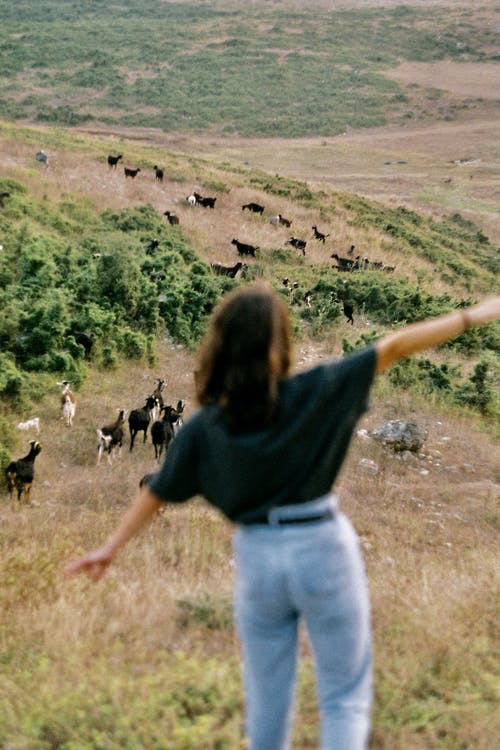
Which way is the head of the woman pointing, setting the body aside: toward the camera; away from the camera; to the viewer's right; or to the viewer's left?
away from the camera

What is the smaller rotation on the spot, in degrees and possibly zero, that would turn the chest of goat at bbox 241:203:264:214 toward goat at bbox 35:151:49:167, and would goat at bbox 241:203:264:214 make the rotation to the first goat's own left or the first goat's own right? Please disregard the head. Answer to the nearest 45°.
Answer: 0° — it already faces it

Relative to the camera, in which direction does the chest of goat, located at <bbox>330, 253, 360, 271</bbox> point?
to the viewer's left

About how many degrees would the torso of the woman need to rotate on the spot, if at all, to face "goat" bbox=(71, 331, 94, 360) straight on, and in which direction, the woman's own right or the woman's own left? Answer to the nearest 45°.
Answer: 0° — they already face it

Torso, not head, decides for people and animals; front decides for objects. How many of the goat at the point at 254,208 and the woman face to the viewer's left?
1

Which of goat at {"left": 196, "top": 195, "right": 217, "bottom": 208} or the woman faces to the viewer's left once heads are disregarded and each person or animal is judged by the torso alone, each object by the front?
the goat

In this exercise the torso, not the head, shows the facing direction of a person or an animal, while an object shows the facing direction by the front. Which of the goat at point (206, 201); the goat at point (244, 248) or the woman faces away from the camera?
the woman

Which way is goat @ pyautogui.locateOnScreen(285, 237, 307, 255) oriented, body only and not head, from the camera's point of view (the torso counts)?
to the viewer's left

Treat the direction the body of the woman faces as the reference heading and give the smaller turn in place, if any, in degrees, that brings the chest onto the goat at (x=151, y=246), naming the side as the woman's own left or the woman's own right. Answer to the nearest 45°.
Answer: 0° — they already face it

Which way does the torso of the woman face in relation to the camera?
away from the camera

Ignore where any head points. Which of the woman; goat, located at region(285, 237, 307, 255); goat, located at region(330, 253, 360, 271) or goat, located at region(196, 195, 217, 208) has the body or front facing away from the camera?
the woman

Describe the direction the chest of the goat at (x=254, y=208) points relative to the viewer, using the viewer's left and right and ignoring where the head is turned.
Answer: facing to the left of the viewer

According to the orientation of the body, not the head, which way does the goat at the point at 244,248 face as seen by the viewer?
to the viewer's left
